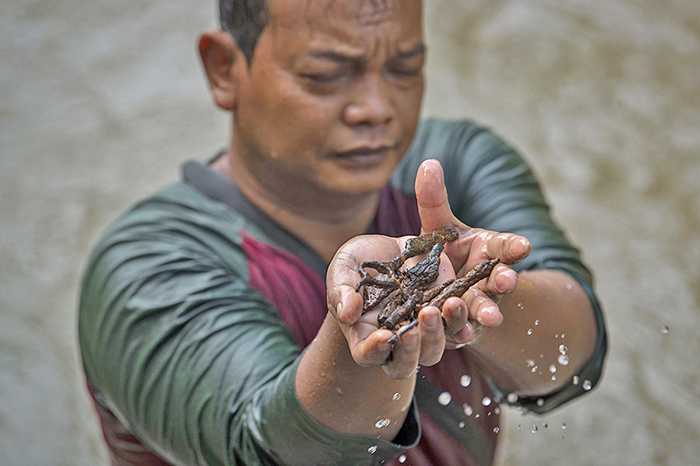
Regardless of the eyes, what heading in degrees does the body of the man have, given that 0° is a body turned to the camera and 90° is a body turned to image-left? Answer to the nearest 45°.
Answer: approximately 315°
